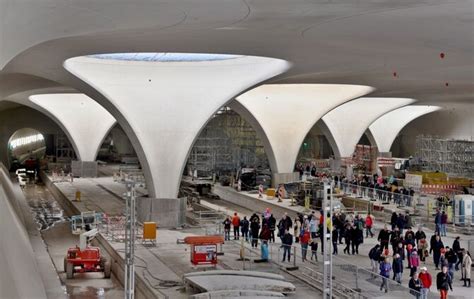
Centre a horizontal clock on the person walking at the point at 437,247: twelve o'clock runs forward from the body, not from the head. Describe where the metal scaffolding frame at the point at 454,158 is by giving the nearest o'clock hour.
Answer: The metal scaffolding frame is roughly at 6 o'clock from the person walking.

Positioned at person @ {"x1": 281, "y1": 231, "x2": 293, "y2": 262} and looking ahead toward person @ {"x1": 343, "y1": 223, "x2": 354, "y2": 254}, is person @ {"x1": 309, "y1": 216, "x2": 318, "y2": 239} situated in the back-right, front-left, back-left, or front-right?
front-left

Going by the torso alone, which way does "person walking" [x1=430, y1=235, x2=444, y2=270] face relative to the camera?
toward the camera

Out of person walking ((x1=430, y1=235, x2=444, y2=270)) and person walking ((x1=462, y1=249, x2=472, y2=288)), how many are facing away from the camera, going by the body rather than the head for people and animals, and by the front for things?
0

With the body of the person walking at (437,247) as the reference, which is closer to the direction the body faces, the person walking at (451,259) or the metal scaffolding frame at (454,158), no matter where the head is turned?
the person walking
